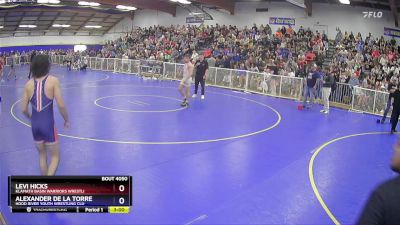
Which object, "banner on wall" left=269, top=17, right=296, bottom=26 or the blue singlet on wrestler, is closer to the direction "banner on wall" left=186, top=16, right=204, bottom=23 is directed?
the blue singlet on wrestler

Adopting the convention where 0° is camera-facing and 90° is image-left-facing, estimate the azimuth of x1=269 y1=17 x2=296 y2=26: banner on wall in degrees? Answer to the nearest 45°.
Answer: approximately 0°

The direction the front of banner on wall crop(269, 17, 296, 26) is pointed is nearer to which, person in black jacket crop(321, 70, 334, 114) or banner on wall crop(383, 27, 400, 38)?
the person in black jacket

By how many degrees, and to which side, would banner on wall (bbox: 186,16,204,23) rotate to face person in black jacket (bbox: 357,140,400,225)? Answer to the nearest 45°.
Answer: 0° — it already faces them

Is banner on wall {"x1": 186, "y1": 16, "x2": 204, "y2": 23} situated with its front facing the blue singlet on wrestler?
yes

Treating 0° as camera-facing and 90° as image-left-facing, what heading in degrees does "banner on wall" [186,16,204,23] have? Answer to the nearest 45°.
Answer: approximately 0°

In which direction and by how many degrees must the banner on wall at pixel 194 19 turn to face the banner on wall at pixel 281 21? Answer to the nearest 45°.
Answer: approximately 45° to its left

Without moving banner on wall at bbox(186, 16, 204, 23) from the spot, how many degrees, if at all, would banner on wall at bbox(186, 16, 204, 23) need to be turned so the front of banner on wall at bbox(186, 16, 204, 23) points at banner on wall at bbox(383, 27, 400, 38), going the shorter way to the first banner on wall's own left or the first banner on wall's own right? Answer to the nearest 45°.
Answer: approximately 45° to the first banner on wall's own left

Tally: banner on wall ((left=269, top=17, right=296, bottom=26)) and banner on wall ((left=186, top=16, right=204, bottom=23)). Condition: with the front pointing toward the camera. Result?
2
